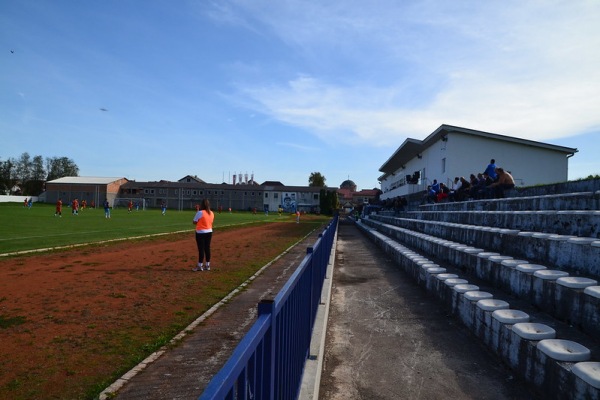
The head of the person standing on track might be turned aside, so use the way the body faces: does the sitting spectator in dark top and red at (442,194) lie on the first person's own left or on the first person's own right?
on the first person's own right

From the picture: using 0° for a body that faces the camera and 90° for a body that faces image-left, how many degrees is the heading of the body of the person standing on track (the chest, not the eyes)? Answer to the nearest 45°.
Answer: approximately 135°

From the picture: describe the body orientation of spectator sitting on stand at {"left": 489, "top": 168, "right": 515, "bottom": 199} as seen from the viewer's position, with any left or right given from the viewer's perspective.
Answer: facing to the left of the viewer

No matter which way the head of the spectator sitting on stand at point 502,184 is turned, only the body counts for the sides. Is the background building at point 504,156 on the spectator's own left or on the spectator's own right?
on the spectator's own right

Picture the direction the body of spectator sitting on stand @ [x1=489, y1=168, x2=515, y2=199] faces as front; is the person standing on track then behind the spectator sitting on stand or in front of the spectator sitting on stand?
in front

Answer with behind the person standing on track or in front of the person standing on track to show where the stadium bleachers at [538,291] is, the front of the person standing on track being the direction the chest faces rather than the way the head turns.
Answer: behind

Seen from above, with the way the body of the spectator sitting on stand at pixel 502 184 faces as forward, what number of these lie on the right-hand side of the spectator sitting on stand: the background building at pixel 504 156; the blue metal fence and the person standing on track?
1

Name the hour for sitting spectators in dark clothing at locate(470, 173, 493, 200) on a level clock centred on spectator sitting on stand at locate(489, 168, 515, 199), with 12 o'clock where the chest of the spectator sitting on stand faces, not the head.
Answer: The sitting spectators in dark clothing is roughly at 2 o'clock from the spectator sitting on stand.
